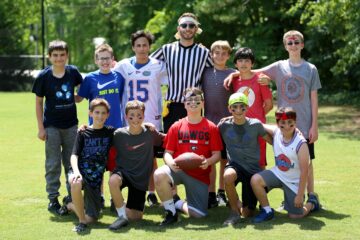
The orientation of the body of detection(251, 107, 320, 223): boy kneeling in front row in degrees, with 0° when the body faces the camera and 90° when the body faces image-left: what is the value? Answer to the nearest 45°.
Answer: approximately 45°

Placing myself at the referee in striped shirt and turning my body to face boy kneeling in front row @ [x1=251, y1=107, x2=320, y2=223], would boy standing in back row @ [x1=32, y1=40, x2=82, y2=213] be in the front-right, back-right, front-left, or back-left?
back-right

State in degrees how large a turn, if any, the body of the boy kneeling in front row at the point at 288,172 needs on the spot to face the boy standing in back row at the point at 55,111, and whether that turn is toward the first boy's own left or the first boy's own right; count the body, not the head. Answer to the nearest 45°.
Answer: approximately 45° to the first boy's own right

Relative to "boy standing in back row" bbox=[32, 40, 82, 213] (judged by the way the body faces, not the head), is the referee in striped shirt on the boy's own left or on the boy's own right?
on the boy's own left

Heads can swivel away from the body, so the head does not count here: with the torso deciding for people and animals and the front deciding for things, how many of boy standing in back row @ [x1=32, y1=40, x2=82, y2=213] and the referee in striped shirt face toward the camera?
2

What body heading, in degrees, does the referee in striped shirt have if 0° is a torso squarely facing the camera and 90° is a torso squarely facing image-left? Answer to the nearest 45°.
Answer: approximately 0°

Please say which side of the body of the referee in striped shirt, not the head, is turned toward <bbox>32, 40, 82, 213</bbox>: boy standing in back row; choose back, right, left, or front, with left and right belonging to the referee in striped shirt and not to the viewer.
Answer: right

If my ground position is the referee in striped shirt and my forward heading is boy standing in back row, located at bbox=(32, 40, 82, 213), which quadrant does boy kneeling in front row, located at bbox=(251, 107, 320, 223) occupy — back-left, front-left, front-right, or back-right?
back-left
